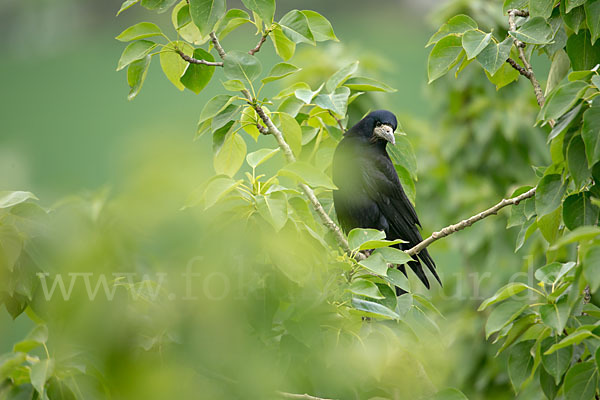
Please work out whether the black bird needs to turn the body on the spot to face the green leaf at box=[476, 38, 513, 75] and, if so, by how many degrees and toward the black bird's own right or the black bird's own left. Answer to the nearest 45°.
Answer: approximately 135° to the black bird's own left

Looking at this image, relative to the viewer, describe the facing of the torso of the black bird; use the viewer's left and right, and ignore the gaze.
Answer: facing the viewer and to the left of the viewer

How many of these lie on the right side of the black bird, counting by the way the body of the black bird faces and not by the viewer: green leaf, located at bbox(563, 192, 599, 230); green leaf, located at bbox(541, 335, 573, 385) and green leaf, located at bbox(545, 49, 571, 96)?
0

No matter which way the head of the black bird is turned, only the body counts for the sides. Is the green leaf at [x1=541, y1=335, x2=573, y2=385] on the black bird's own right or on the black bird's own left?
on the black bird's own left

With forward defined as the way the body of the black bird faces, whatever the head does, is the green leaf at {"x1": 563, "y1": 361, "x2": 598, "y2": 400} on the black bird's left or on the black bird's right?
on the black bird's left

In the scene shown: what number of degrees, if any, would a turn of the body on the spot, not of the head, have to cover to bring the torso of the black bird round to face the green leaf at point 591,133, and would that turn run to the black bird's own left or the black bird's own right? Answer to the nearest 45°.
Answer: approximately 135° to the black bird's own left

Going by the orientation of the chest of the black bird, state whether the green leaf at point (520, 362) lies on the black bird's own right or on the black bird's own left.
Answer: on the black bird's own left
